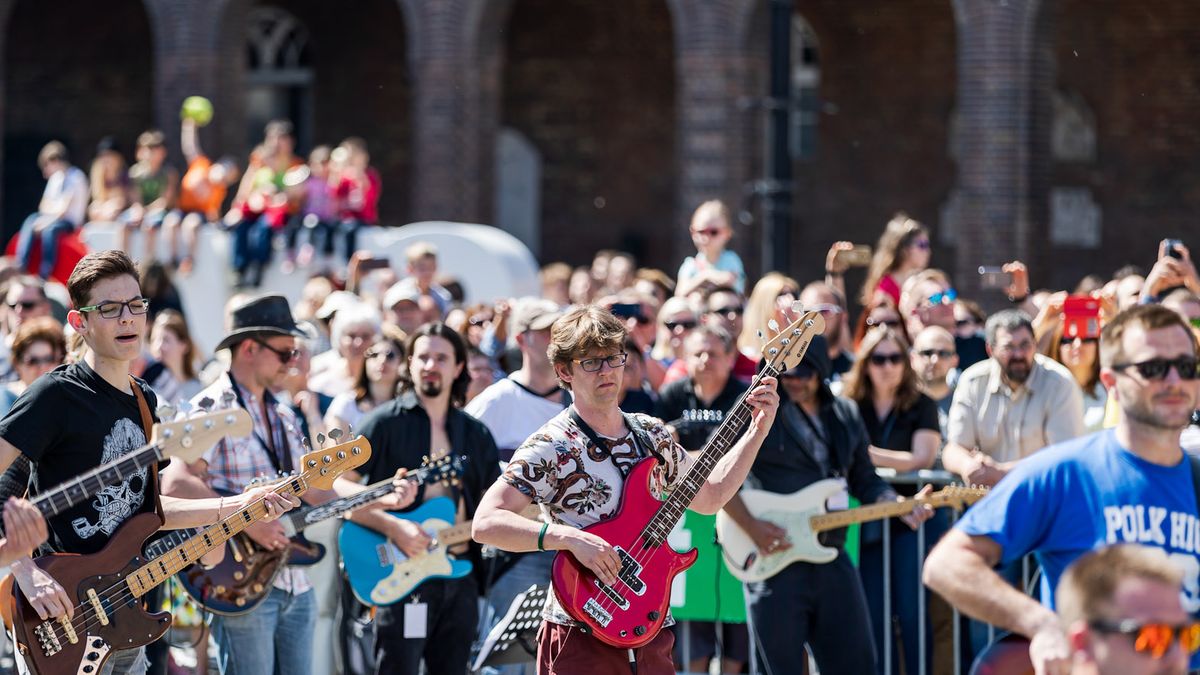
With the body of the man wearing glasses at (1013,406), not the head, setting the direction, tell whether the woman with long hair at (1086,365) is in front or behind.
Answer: behind

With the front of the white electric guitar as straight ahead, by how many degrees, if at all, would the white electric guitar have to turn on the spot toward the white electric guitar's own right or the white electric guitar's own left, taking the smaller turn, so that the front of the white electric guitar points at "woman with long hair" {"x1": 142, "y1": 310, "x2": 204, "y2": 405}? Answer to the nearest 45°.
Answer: approximately 135° to the white electric guitar's own right

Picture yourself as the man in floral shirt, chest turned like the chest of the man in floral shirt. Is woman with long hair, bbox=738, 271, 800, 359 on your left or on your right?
on your left

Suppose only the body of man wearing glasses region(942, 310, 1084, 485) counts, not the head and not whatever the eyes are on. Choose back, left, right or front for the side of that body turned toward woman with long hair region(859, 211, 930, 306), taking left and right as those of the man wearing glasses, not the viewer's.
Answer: back

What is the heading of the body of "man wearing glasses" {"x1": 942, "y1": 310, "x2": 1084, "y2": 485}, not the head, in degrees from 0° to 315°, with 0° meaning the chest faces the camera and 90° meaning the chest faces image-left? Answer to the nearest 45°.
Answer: approximately 0°
